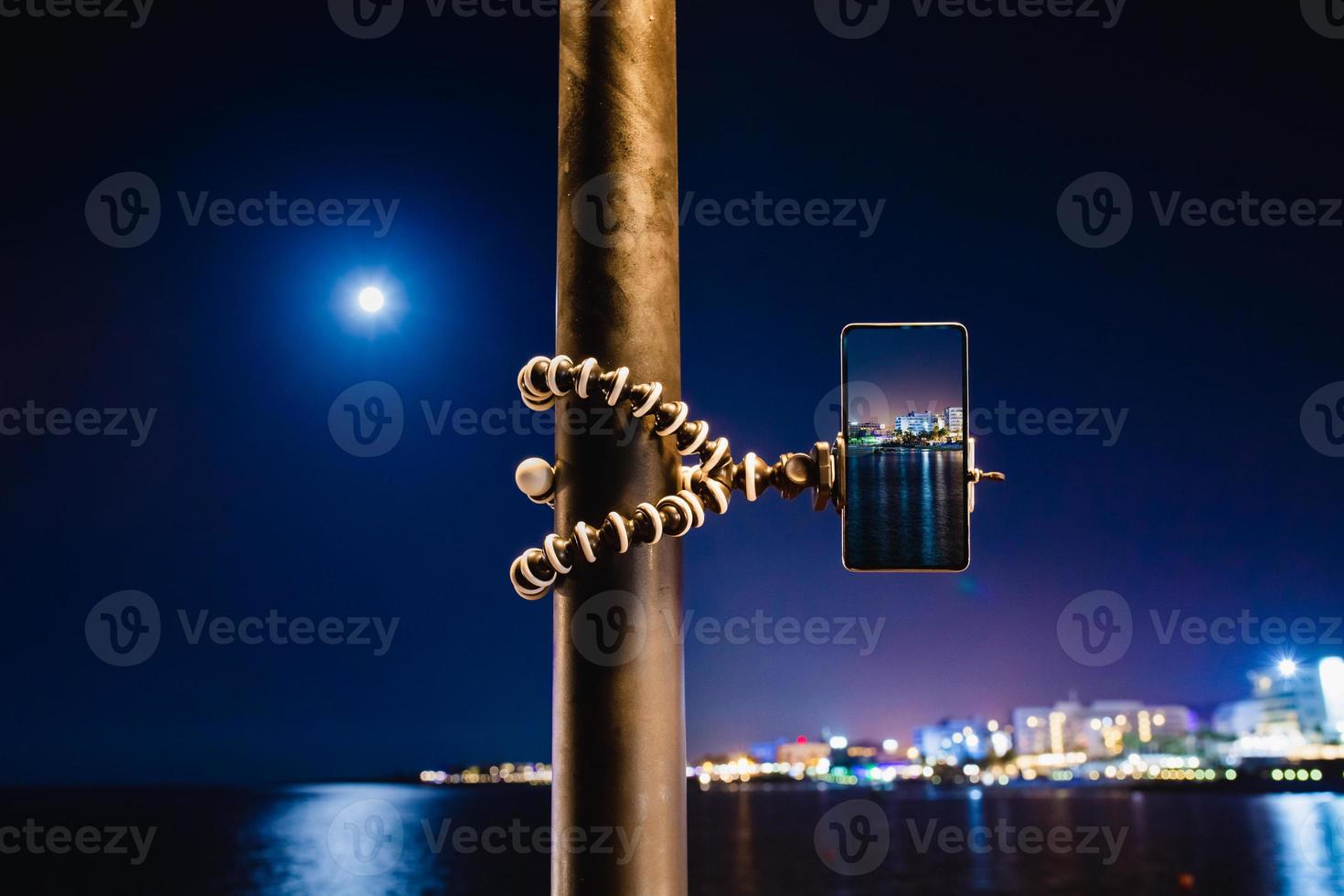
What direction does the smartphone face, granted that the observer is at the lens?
facing the viewer
